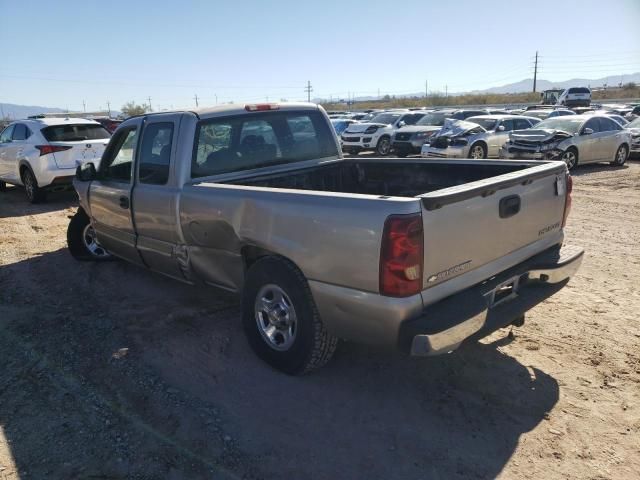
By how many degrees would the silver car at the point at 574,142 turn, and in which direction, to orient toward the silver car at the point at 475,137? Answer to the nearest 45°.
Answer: approximately 45° to its right

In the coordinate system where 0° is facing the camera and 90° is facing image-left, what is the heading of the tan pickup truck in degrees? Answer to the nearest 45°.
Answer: approximately 135°

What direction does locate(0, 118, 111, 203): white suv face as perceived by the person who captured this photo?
facing away from the viewer and to the left of the viewer

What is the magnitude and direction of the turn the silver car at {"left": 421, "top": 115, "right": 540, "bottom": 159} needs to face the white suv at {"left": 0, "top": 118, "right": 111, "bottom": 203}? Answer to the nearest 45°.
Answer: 0° — it already faces it

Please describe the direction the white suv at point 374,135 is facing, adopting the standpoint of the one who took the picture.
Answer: facing the viewer and to the left of the viewer

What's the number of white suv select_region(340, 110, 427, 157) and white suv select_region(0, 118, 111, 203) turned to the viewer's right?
0

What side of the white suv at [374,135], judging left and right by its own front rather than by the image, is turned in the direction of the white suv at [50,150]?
front

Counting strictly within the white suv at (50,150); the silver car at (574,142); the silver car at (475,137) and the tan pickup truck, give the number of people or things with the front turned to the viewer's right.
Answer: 0

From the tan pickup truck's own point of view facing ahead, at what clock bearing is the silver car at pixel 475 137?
The silver car is roughly at 2 o'clock from the tan pickup truck.

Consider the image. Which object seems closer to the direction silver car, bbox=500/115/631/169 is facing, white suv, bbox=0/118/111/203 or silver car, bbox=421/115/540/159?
the white suv

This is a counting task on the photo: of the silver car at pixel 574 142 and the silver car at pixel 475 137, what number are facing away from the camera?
0

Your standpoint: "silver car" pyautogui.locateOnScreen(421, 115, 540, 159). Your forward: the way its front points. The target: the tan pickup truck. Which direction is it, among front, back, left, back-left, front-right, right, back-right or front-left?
front-left

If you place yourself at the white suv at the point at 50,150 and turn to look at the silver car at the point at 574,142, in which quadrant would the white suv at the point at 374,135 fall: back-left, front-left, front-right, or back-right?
front-left

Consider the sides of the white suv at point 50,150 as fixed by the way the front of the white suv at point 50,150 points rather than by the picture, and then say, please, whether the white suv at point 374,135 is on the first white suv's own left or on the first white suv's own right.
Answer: on the first white suv's own right

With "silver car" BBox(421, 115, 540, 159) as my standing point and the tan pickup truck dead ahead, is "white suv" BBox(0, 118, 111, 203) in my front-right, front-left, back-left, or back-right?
front-right

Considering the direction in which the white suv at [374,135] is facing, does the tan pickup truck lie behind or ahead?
ahead

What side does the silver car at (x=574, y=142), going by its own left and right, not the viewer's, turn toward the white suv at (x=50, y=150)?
front

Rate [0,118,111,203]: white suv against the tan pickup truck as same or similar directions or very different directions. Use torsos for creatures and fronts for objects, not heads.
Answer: same or similar directions
